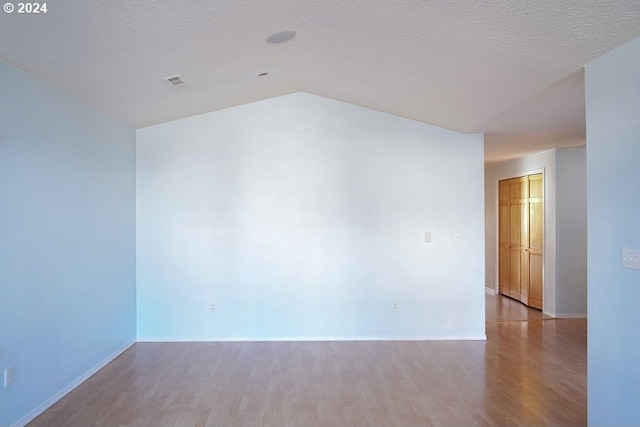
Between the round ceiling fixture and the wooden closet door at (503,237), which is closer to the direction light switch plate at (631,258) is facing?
the round ceiling fixture

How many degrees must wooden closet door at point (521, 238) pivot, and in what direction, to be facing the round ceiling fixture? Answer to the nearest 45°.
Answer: approximately 45° to its left

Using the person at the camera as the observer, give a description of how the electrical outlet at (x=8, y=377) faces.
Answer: facing the viewer and to the right of the viewer

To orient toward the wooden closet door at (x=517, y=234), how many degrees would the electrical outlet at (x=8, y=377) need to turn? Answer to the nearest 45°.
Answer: approximately 45° to its left

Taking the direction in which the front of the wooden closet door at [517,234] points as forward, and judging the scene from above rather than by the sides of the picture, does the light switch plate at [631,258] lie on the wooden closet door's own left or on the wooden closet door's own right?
on the wooden closet door's own left

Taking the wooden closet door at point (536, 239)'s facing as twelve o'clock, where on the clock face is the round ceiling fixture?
The round ceiling fixture is roughly at 11 o'clock from the wooden closet door.

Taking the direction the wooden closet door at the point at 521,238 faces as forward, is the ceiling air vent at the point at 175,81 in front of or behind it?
in front

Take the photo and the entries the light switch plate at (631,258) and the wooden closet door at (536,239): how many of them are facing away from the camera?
0

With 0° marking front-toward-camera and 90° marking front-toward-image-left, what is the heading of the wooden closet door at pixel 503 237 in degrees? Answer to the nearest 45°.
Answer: approximately 45°

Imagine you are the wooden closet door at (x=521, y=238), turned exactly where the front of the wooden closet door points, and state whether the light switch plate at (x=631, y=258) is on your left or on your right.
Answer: on your left

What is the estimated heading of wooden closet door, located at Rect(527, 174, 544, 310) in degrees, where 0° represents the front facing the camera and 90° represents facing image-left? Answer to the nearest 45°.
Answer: approximately 45°
